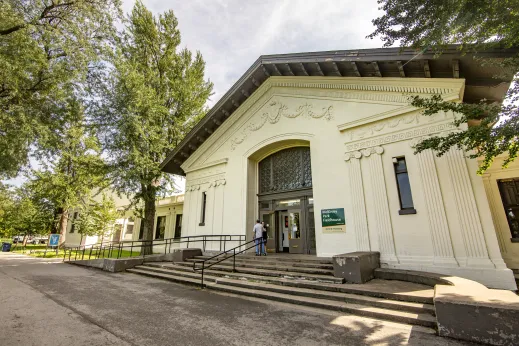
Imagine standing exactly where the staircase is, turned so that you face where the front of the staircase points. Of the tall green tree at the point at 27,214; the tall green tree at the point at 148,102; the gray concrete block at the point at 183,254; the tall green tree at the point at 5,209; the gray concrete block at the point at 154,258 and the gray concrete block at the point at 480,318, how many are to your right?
5

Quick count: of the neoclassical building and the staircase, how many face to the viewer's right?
0

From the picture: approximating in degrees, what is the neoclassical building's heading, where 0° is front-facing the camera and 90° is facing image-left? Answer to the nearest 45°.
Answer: approximately 45°

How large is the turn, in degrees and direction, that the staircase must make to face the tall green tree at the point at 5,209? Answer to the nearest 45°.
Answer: approximately 90° to its right

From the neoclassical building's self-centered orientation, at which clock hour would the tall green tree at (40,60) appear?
The tall green tree is roughly at 1 o'clock from the neoclassical building.

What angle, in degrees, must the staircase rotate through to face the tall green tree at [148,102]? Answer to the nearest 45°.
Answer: approximately 90° to its right

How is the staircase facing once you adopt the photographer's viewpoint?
facing the viewer and to the left of the viewer

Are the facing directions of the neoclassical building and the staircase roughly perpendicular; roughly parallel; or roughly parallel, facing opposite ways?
roughly parallel

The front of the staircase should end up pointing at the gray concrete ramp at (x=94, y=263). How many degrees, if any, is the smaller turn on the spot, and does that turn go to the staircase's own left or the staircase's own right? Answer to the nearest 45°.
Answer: approximately 90° to the staircase's own right

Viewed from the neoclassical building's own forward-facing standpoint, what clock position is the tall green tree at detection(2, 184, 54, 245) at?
The tall green tree is roughly at 2 o'clock from the neoclassical building.

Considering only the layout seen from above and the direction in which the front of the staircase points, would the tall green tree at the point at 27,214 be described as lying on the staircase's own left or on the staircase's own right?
on the staircase's own right
